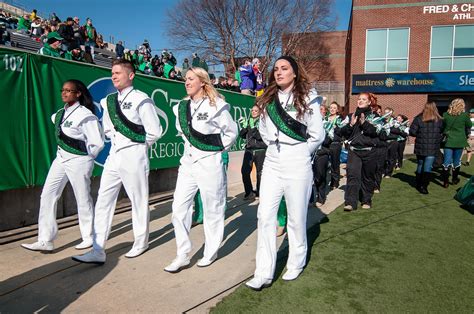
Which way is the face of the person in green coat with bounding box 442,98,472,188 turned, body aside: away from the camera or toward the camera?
away from the camera

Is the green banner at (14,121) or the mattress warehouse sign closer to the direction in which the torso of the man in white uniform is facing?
the green banner

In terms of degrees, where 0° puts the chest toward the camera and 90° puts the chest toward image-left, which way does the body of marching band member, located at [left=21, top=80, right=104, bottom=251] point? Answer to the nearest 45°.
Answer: approximately 45°

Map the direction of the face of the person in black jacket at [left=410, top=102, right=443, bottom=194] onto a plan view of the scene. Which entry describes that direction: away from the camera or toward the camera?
away from the camera

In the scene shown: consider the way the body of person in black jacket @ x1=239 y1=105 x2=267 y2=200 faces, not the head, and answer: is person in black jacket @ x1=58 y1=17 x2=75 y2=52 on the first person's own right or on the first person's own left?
on the first person's own right

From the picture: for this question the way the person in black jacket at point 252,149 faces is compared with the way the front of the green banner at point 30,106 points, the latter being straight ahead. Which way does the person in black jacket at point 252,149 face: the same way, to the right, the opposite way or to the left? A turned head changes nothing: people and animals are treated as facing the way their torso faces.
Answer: to the right

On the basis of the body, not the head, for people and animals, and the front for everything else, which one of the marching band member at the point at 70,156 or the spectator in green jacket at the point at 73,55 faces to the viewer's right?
the spectator in green jacket

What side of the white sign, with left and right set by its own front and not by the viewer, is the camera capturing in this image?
front

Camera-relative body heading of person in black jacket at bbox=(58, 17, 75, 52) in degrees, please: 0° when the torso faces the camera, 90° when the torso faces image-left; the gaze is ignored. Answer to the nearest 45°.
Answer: approximately 270°

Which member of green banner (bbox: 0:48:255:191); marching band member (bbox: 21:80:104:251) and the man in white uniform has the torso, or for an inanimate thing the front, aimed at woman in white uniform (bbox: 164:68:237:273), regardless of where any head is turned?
the green banner

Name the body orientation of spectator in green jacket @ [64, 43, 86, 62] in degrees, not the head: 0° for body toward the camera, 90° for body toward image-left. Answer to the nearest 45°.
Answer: approximately 270°

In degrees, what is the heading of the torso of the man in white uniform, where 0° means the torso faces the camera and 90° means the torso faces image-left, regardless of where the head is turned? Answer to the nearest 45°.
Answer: approximately 45°

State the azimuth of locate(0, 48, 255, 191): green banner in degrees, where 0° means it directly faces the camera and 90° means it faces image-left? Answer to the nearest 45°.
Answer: approximately 315°

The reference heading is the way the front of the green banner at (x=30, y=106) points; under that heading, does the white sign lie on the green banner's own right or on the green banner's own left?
on the green banner's own left
